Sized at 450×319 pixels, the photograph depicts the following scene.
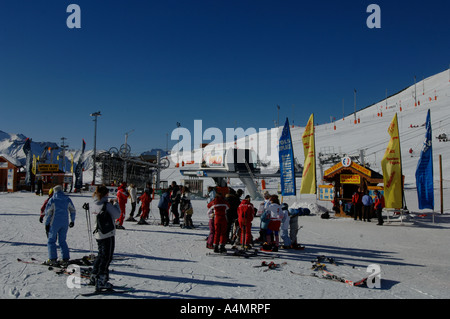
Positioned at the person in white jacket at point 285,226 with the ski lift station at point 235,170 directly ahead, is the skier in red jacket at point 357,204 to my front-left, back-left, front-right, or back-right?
front-right

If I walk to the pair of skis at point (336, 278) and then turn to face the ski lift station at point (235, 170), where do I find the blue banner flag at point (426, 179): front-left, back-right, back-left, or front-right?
front-right

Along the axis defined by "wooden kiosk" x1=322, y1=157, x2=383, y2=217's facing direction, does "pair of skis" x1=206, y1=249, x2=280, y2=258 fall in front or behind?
in front

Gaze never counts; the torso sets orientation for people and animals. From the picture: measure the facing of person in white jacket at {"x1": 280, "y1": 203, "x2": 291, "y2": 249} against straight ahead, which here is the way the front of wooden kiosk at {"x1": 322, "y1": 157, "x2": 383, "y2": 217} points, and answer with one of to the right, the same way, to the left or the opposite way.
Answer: to the right

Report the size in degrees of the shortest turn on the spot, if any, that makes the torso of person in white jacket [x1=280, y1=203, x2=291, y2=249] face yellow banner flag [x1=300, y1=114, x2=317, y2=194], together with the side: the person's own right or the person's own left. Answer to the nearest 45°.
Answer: approximately 90° to the person's own right

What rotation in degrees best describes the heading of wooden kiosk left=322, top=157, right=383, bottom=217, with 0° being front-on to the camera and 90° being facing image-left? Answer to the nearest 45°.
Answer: approximately 0°

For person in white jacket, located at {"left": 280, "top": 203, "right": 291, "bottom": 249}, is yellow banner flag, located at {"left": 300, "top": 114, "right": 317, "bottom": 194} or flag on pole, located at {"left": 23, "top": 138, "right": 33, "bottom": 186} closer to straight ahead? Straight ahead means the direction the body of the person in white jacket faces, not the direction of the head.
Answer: the flag on pole

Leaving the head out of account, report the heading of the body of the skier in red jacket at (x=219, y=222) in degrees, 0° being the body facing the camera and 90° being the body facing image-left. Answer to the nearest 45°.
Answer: approximately 180°

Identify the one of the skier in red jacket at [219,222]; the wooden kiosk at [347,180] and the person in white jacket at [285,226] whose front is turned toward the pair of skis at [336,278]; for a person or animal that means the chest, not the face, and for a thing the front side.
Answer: the wooden kiosk

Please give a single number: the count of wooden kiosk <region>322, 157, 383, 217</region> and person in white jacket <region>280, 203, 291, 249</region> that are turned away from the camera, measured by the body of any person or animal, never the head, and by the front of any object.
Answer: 0

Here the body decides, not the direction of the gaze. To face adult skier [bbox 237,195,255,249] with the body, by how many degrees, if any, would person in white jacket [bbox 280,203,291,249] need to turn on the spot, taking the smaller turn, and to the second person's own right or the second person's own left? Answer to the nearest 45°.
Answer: approximately 45° to the second person's own left
